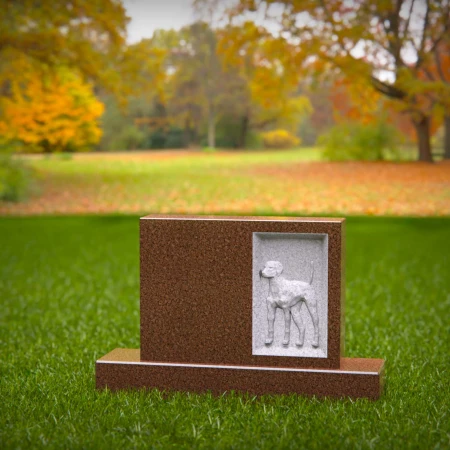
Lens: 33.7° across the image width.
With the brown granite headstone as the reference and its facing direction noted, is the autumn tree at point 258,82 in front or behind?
behind

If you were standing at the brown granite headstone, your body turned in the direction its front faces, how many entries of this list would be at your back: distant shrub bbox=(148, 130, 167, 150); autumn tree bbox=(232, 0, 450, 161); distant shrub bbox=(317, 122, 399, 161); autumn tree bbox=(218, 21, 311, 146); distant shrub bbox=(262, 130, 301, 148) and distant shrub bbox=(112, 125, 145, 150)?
6

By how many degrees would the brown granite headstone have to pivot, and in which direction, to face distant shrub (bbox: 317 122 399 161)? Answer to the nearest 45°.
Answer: approximately 180°

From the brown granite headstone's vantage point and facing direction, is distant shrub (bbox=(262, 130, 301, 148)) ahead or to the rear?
to the rear

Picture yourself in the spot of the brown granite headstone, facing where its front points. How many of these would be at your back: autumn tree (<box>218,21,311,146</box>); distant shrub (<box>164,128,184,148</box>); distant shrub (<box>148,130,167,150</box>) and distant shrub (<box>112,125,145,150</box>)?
4

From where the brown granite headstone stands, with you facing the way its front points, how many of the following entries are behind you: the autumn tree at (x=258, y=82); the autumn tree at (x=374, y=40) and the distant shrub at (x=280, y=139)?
3

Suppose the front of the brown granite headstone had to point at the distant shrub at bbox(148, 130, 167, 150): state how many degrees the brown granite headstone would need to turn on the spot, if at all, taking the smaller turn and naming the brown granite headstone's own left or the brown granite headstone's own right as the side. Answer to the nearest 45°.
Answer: approximately 180°

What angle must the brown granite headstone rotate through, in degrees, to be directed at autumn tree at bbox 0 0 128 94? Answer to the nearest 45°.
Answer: approximately 180°

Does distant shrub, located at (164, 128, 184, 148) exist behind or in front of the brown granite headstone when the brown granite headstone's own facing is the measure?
behind

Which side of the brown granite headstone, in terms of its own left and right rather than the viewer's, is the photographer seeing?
front

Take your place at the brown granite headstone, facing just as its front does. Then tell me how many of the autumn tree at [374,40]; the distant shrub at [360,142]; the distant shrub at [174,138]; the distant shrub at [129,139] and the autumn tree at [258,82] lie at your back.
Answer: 5

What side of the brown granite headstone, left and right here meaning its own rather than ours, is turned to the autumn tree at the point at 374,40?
back

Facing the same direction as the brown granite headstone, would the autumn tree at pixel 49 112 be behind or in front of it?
behind

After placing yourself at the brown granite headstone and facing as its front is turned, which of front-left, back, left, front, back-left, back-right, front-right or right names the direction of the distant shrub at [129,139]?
back
